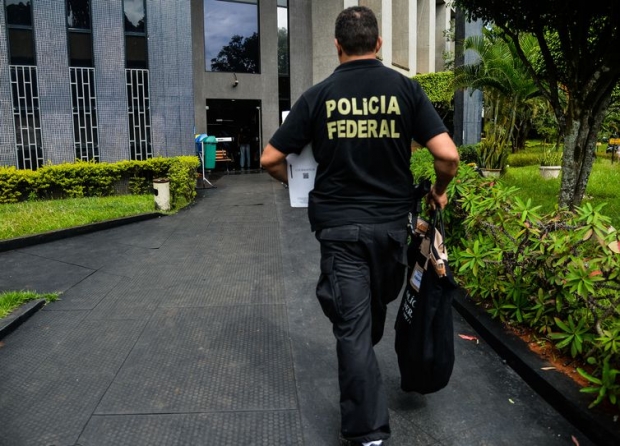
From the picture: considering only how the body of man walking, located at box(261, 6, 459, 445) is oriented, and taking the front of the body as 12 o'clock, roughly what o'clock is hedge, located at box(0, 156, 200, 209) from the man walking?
The hedge is roughly at 11 o'clock from the man walking.

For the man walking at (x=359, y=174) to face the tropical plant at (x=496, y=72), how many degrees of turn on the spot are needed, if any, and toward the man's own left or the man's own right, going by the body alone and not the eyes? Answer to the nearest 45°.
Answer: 0° — they already face it

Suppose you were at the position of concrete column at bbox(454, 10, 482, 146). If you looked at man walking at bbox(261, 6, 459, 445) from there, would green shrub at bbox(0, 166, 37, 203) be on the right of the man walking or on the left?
right

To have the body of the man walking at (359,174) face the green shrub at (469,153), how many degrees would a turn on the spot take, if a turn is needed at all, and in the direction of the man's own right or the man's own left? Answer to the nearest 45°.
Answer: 0° — they already face it

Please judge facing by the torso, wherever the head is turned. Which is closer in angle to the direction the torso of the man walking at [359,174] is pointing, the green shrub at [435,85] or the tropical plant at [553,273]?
the green shrub

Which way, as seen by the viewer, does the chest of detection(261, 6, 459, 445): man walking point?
away from the camera
